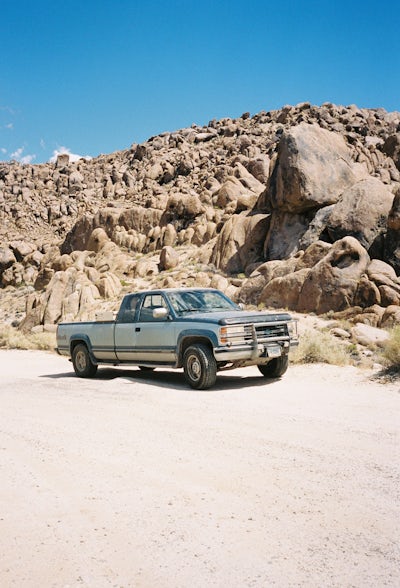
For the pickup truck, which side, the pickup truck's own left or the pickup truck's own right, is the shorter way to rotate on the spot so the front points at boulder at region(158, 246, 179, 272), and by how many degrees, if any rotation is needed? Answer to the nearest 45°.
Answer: approximately 135° to the pickup truck's own left

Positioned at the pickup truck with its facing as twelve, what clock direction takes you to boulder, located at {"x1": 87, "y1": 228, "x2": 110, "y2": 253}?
The boulder is roughly at 7 o'clock from the pickup truck.

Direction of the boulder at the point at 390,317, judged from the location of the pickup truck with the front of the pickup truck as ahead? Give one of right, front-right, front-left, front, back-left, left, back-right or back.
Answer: left

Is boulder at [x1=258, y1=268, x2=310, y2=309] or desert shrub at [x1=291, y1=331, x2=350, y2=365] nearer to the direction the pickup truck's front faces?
the desert shrub

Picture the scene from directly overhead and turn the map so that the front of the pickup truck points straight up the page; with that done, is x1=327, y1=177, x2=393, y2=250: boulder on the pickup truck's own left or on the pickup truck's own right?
on the pickup truck's own left

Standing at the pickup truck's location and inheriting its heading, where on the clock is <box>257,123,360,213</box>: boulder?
The boulder is roughly at 8 o'clock from the pickup truck.

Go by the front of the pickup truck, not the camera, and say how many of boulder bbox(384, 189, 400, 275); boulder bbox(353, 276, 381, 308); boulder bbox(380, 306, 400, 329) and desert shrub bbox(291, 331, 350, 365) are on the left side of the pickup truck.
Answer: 4

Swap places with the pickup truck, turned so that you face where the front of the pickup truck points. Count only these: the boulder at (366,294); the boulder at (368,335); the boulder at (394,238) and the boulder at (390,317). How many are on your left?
4

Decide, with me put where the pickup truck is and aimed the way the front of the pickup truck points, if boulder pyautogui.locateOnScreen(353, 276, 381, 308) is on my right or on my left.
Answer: on my left

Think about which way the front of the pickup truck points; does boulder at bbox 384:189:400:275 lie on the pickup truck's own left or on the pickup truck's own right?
on the pickup truck's own left

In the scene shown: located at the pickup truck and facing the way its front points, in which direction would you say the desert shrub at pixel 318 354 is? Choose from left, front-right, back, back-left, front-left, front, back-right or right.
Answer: left

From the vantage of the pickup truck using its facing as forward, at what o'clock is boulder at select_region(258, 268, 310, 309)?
The boulder is roughly at 8 o'clock from the pickup truck.

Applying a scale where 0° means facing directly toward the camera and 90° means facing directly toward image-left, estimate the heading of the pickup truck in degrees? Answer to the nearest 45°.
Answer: approximately 315°

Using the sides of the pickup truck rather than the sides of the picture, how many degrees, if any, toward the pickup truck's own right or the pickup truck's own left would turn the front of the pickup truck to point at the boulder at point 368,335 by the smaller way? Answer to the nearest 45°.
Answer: approximately 90° to the pickup truck's own left
